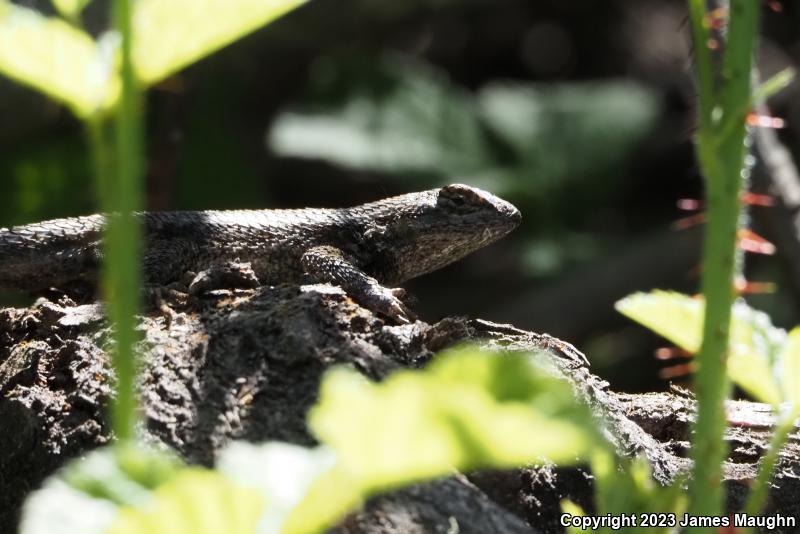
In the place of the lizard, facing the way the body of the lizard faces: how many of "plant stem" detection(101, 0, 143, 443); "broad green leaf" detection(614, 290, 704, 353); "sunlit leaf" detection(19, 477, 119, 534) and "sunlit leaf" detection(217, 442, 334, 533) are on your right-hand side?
4

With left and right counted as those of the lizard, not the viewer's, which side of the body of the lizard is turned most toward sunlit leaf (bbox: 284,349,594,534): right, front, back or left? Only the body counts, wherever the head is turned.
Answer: right

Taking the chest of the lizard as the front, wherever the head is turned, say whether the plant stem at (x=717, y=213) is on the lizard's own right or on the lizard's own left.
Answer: on the lizard's own right

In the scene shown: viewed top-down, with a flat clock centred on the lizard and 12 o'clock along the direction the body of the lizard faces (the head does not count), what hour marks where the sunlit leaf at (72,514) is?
The sunlit leaf is roughly at 3 o'clock from the lizard.

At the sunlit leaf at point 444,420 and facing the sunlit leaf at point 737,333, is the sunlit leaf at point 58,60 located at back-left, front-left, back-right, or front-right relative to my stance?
back-left

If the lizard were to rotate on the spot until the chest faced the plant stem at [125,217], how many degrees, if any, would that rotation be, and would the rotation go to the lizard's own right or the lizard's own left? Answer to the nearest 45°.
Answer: approximately 90° to the lizard's own right

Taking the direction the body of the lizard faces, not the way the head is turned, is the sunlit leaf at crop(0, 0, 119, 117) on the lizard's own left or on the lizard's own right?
on the lizard's own right

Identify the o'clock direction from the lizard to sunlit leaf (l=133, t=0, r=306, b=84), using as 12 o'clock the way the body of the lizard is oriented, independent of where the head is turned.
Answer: The sunlit leaf is roughly at 3 o'clock from the lizard.

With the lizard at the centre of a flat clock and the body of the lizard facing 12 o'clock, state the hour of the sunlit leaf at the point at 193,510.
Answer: The sunlit leaf is roughly at 3 o'clock from the lizard.

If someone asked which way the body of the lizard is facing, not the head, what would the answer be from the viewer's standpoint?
to the viewer's right
